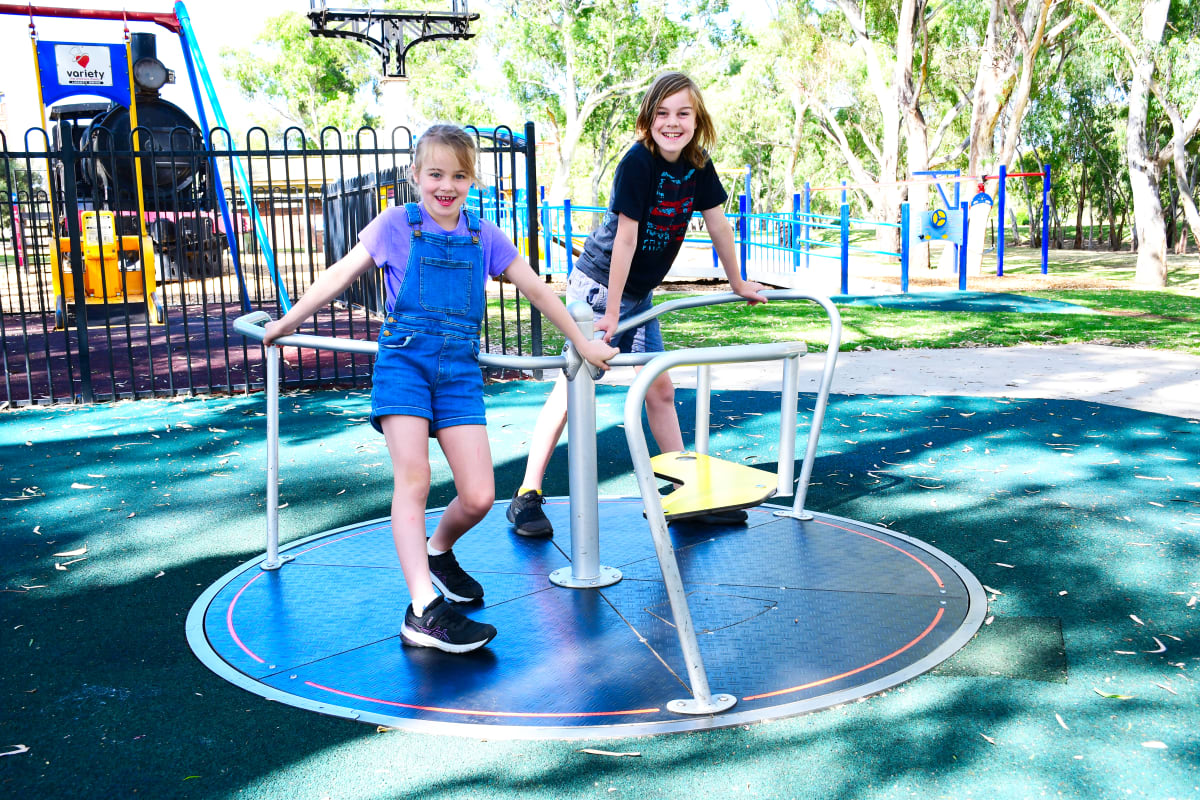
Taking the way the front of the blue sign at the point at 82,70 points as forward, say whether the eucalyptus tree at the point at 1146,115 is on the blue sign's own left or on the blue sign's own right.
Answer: on the blue sign's own left

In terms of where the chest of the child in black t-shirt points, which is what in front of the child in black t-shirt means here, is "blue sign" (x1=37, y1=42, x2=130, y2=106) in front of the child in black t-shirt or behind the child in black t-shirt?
behind

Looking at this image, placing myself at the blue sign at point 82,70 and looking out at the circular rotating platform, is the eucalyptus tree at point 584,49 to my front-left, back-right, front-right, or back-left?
back-left

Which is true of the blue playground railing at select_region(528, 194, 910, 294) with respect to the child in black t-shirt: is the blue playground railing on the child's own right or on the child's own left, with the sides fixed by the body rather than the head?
on the child's own left

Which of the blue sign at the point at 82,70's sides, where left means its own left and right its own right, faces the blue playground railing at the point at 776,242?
left

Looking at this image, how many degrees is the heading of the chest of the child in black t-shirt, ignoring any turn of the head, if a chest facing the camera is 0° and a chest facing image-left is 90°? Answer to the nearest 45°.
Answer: approximately 315°

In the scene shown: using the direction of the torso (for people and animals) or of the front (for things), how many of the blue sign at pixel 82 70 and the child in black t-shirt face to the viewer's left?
0

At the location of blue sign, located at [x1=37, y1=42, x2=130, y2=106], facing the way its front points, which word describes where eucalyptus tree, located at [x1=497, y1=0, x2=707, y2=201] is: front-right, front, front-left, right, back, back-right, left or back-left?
back-left

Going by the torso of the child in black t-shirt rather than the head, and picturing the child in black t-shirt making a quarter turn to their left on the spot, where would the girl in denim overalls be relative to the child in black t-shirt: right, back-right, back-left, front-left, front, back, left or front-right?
back
